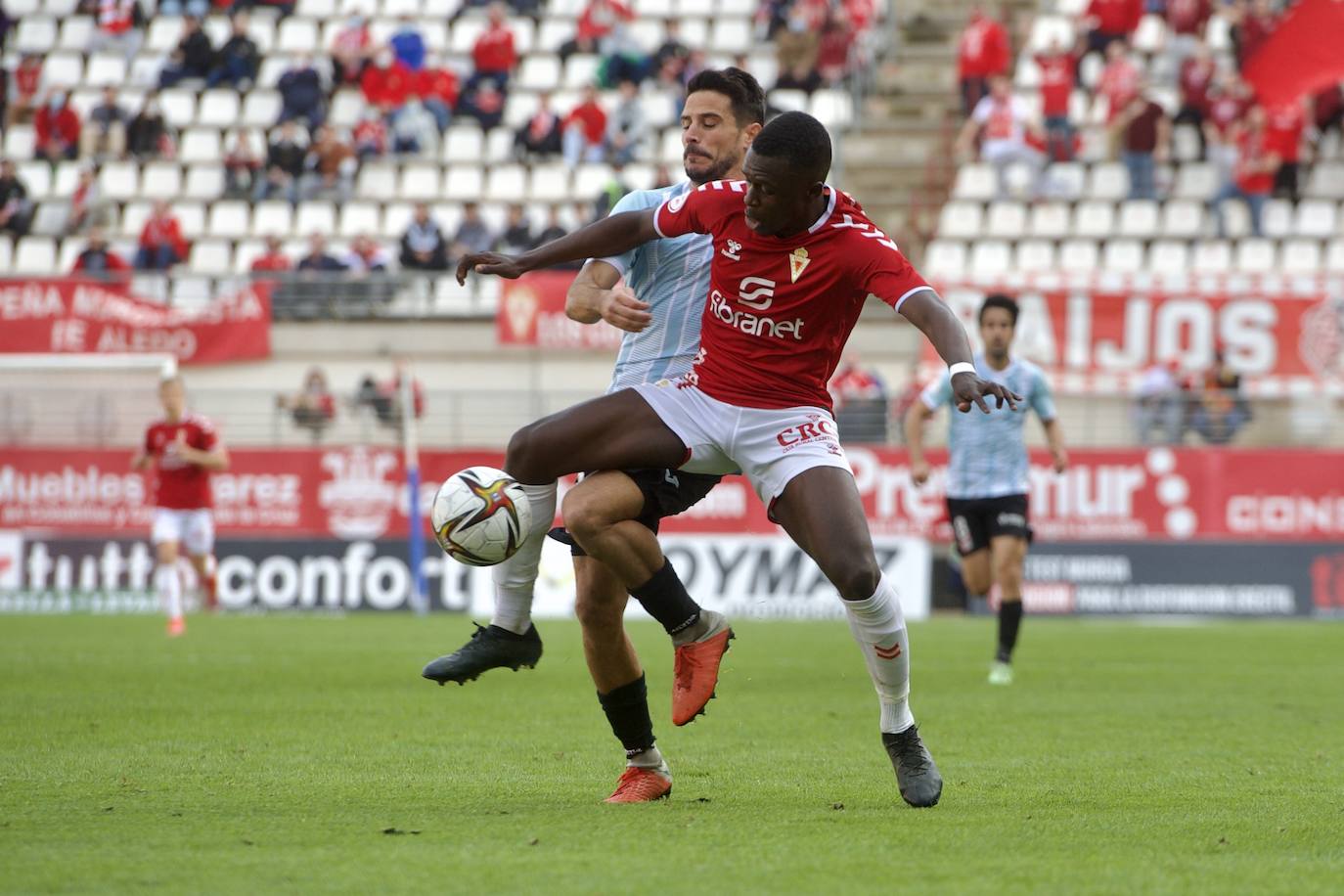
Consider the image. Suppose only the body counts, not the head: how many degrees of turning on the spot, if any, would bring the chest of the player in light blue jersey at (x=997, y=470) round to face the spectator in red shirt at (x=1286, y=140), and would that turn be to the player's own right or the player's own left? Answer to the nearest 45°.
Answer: approximately 180°

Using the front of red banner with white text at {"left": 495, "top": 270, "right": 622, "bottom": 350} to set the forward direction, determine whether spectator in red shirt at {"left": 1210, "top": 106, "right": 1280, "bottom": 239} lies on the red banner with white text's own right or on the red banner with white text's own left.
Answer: on the red banner with white text's own left

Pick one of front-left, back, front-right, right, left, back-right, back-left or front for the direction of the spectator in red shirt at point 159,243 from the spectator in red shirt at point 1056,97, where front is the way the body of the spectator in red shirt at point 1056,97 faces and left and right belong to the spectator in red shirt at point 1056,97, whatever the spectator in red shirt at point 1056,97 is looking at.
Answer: right

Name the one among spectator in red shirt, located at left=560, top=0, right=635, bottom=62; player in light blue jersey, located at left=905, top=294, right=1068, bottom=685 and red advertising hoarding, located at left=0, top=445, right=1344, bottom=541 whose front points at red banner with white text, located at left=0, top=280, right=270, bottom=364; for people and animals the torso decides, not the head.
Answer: the spectator in red shirt

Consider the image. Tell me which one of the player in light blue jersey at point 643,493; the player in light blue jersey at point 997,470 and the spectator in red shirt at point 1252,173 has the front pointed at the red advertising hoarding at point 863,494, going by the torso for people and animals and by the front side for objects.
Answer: the spectator in red shirt

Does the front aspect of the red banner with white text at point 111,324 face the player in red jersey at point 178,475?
yes

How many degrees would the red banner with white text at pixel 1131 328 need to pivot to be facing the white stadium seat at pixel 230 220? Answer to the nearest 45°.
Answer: approximately 90° to its right

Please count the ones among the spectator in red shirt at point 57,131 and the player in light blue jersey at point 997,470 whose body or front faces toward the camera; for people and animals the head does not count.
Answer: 2

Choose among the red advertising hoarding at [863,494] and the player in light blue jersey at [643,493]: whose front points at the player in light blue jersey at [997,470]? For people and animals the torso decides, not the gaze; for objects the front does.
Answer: the red advertising hoarding

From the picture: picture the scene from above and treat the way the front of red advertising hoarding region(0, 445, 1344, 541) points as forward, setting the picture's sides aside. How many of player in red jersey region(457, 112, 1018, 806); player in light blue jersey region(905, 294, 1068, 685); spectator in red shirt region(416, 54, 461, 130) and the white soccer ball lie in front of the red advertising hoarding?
3

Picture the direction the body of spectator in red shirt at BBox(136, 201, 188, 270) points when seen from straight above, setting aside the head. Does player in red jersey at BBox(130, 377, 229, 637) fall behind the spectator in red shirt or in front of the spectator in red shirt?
in front

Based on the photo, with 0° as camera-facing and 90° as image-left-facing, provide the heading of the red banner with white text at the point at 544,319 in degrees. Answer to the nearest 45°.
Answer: approximately 0°

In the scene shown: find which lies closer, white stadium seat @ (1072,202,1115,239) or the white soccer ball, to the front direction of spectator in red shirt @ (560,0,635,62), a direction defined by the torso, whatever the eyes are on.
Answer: the white soccer ball

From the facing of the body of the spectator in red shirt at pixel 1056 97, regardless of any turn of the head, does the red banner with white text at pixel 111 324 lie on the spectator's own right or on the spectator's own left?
on the spectator's own right

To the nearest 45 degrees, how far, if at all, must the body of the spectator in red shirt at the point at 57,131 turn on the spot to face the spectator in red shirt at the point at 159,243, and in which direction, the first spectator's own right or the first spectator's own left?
0° — they already face them

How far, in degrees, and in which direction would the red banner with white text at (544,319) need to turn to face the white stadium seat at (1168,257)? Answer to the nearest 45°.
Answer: approximately 90° to its left
